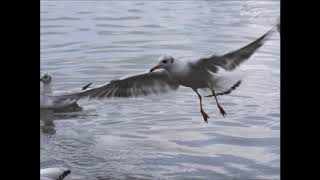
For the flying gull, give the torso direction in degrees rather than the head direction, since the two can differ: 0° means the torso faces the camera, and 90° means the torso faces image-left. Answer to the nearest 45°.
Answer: approximately 45°
